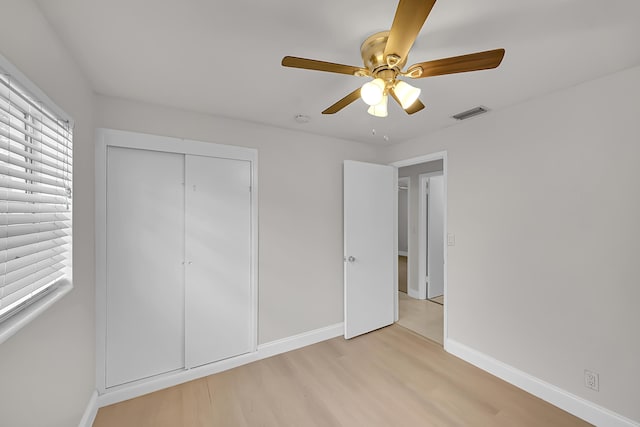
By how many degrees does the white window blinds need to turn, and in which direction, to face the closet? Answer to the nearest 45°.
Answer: approximately 45° to its left

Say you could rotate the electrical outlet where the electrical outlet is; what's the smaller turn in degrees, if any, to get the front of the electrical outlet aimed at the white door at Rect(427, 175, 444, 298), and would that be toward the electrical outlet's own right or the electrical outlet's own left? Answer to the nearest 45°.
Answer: approximately 90° to the electrical outlet's own right

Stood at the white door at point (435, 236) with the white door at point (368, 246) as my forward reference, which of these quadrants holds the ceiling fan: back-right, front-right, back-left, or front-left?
front-left

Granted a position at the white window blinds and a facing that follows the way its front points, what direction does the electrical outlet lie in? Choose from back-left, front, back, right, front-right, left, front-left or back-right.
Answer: front-right

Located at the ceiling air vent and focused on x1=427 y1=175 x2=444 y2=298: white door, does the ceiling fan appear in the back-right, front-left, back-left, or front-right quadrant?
back-left

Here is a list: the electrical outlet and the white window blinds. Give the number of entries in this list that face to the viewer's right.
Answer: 1

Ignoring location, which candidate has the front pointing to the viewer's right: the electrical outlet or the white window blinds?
the white window blinds

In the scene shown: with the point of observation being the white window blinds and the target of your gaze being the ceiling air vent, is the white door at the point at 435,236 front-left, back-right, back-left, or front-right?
front-left

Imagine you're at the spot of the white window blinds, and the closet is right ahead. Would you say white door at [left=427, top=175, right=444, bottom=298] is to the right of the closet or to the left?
right

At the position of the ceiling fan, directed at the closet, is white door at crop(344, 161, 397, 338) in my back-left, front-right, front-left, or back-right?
front-right

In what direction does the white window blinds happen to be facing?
to the viewer's right

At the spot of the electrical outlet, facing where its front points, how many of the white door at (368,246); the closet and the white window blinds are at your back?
0

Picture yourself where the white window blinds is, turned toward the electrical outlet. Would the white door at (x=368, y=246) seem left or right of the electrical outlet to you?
left
